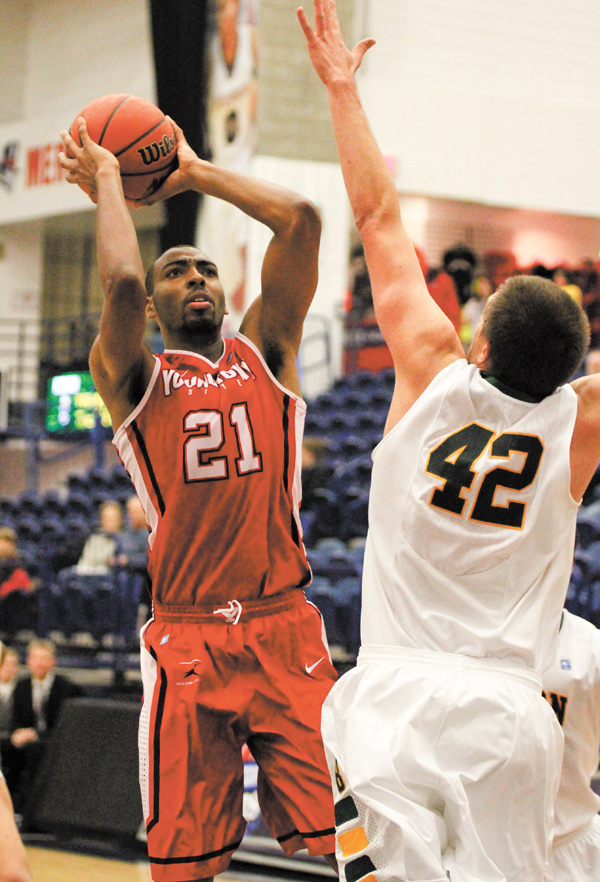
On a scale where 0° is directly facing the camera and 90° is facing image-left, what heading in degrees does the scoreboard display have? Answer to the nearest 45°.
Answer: approximately 0°

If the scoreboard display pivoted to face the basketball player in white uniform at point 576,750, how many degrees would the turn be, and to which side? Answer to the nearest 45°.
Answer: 0° — it already faces them

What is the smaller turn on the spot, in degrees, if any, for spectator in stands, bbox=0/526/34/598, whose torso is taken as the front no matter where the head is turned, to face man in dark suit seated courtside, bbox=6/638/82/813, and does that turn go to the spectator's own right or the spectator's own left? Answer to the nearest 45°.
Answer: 0° — they already face them

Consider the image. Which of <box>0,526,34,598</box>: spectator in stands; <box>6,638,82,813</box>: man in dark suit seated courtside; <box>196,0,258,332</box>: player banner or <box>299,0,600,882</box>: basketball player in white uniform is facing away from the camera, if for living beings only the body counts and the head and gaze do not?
the basketball player in white uniform

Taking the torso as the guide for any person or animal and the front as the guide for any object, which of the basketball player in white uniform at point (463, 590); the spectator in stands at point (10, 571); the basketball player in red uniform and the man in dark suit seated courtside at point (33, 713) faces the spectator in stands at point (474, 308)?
the basketball player in white uniform

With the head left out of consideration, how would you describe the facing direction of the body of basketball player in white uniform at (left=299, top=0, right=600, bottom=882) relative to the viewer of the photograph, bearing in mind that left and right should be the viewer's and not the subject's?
facing away from the viewer
